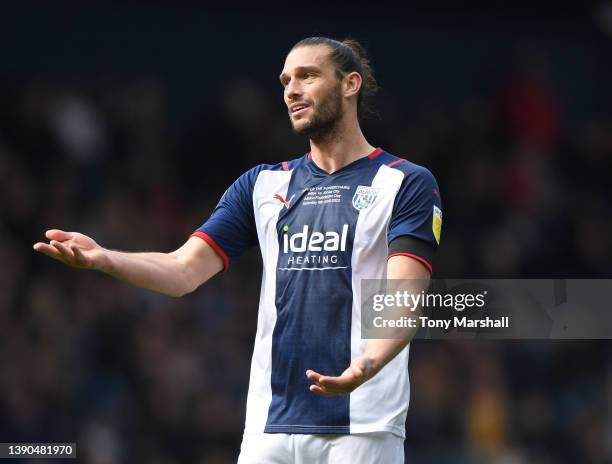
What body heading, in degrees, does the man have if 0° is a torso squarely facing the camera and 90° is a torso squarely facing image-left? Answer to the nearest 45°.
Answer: approximately 45°
